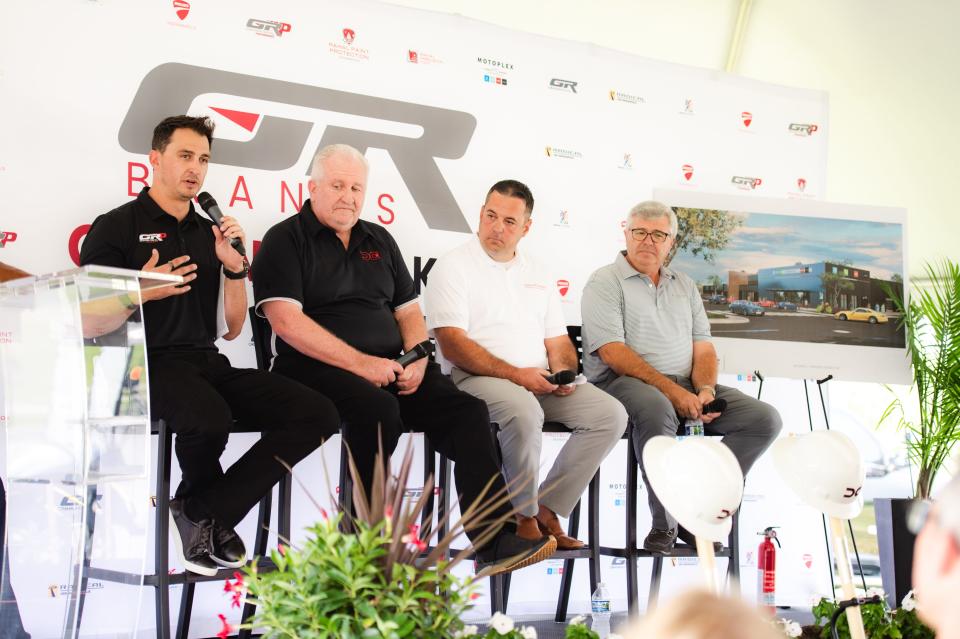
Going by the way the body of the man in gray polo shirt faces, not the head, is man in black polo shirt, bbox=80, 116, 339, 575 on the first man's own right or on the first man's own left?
on the first man's own right

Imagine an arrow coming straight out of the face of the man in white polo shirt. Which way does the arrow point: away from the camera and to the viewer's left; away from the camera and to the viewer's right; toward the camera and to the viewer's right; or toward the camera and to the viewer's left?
toward the camera and to the viewer's left

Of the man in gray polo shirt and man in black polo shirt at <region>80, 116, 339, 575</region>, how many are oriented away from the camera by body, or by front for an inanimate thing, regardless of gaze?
0

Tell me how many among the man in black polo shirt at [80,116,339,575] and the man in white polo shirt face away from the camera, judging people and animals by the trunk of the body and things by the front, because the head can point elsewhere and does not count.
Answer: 0

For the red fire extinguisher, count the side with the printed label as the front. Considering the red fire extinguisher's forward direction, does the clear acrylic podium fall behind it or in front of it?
in front

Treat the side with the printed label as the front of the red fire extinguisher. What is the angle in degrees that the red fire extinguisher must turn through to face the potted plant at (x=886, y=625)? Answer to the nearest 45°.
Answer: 0° — it already faces it

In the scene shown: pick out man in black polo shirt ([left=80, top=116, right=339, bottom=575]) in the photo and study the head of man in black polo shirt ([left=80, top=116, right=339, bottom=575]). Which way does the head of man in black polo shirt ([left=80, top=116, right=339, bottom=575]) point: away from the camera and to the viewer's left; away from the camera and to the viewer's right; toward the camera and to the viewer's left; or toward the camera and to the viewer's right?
toward the camera and to the viewer's right

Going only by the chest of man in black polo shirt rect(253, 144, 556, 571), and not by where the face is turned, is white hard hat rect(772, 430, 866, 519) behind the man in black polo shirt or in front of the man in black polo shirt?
in front

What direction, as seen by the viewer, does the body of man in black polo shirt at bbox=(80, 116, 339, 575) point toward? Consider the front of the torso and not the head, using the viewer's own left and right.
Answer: facing the viewer and to the right of the viewer

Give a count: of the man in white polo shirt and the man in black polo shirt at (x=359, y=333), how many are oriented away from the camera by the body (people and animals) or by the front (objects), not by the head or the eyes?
0

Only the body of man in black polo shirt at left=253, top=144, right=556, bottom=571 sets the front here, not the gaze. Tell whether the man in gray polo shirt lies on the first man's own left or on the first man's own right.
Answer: on the first man's own left

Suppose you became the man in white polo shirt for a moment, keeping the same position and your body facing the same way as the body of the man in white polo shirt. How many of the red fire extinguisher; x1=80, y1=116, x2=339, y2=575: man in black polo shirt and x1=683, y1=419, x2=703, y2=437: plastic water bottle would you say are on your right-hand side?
1
